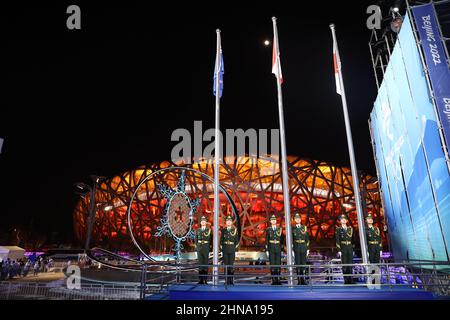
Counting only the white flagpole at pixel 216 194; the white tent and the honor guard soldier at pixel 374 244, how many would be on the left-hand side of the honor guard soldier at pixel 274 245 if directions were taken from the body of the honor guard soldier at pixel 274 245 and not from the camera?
1

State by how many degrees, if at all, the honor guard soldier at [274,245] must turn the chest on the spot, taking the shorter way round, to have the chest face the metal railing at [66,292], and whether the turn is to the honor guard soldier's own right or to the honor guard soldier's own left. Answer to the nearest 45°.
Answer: approximately 90° to the honor guard soldier's own right

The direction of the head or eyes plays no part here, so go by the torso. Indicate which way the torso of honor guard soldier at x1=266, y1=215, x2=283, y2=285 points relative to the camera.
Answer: toward the camera

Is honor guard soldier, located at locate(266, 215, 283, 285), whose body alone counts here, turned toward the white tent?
no

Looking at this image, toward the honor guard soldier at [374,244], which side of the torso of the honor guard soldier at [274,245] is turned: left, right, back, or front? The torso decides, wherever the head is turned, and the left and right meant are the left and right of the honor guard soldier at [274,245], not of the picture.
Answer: left

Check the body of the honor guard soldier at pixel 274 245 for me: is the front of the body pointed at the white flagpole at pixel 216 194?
no

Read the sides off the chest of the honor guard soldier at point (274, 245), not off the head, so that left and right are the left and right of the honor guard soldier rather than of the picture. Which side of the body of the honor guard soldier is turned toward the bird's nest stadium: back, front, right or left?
back

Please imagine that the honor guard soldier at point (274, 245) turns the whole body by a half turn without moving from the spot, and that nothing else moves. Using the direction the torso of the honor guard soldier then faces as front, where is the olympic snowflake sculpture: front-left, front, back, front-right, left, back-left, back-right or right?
front-left

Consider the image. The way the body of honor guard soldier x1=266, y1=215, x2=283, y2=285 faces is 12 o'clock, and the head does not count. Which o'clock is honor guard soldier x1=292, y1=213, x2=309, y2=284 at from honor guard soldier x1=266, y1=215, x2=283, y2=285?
honor guard soldier x1=292, y1=213, x2=309, y2=284 is roughly at 9 o'clock from honor guard soldier x1=266, y1=215, x2=283, y2=285.
